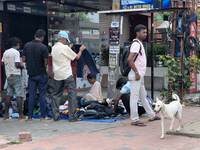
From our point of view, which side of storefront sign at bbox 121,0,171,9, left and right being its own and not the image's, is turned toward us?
front

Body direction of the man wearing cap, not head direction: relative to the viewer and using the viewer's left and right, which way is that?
facing away from the viewer and to the right of the viewer

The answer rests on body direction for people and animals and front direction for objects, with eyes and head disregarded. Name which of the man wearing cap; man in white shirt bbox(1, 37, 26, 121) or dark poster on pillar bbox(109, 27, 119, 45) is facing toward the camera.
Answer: the dark poster on pillar

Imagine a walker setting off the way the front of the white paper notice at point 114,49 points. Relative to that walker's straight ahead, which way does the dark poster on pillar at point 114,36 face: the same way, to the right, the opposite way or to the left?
the same way

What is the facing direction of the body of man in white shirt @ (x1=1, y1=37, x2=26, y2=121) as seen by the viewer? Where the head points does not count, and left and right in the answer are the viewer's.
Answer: facing away from the viewer and to the right of the viewer

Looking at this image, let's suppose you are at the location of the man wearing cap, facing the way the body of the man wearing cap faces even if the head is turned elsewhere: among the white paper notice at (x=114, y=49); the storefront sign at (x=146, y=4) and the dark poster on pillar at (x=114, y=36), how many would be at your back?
0

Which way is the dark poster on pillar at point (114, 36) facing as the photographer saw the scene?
facing the viewer

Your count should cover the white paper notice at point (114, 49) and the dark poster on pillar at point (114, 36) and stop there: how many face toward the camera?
2

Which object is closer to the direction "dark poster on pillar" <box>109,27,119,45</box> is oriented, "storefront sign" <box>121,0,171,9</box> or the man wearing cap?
the man wearing cap

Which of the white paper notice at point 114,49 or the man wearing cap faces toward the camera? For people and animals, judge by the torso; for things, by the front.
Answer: the white paper notice

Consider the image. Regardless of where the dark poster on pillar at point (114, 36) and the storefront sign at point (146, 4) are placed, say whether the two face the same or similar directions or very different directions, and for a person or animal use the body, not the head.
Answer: same or similar directions

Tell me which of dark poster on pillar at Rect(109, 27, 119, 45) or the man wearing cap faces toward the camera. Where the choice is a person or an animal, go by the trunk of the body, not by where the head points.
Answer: the dark poster on pillar

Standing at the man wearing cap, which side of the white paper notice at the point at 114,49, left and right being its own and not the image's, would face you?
front
